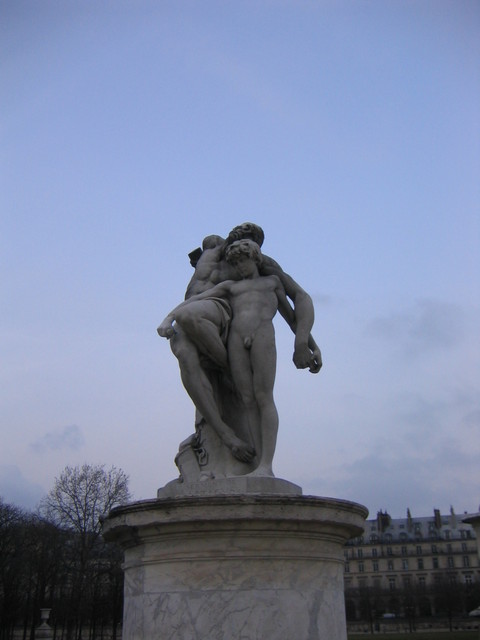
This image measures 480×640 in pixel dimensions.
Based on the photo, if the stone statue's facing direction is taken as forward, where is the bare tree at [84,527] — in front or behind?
behind

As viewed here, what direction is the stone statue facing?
toward the camera
